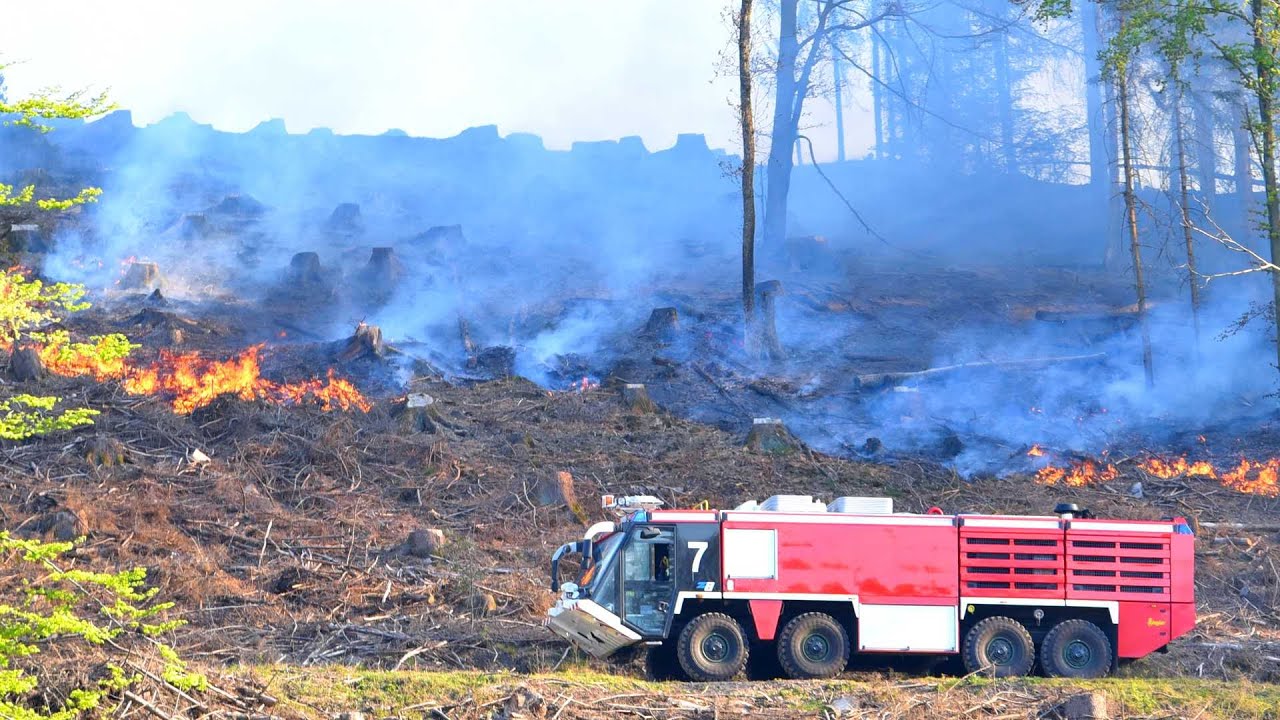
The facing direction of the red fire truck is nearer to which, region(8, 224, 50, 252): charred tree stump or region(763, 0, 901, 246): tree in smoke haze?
the charred tree stump

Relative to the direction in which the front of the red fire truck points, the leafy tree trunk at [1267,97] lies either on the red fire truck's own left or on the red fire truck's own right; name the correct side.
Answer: on the red fire truck's own right

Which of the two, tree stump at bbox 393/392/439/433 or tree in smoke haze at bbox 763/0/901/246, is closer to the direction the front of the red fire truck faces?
the tree stump

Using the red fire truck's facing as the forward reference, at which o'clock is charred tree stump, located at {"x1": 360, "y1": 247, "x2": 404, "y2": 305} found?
The charred tree stump is roughly at 2 o'clock from the red fire truck.

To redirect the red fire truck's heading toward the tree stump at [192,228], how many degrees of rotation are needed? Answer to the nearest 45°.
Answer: approximately 45° to its right

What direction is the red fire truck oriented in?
to the viewer's left

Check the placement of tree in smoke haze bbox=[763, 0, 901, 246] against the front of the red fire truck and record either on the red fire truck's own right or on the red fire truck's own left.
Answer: on the red fire truck's own right

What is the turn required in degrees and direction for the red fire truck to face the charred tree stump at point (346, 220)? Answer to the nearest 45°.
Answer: approximately 45° to its right

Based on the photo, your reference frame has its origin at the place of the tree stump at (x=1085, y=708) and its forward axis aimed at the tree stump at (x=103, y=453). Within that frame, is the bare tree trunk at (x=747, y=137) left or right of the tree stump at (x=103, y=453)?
right
